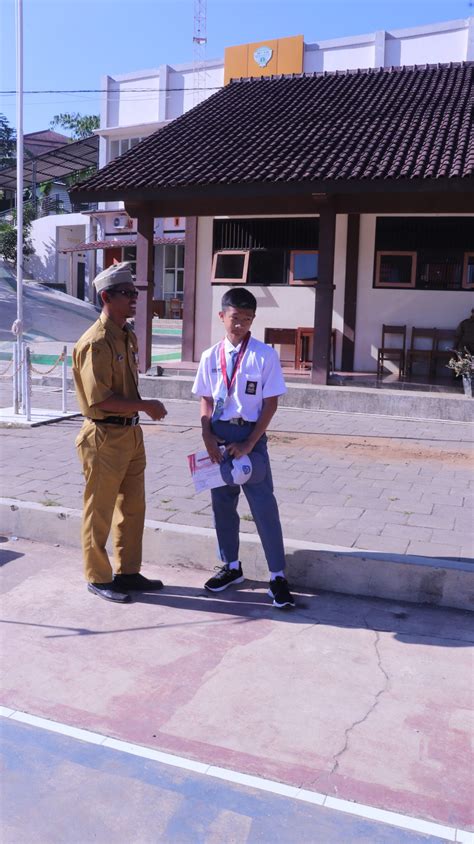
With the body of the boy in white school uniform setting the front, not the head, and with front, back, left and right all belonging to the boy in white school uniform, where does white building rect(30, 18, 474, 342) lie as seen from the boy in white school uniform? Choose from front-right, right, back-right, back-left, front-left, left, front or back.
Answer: back

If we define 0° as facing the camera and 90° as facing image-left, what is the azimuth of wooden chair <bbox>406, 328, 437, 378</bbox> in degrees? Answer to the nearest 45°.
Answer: approximately 0°

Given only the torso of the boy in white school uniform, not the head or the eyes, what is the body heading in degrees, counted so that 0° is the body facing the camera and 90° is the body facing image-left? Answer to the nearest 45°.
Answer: approximately 0°

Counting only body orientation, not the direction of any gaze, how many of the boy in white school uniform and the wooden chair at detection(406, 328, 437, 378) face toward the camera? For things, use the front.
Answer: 2

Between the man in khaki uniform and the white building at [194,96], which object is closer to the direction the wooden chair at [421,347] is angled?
the man in khaki uniform

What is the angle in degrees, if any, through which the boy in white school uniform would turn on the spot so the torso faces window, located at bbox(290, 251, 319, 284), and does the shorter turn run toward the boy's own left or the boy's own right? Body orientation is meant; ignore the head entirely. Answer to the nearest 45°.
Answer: approximately 180°

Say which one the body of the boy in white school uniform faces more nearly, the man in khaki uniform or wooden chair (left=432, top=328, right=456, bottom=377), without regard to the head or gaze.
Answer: the man in khaki uniform

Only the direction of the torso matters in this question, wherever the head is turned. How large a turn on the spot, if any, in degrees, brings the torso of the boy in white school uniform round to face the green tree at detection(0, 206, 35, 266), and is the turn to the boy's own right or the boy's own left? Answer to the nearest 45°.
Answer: approximately 180°

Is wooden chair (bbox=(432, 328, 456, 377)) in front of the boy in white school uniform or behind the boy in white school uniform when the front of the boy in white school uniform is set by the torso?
behind

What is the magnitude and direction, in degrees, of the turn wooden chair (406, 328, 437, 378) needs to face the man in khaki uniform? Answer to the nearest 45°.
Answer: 0° — it already faces them
